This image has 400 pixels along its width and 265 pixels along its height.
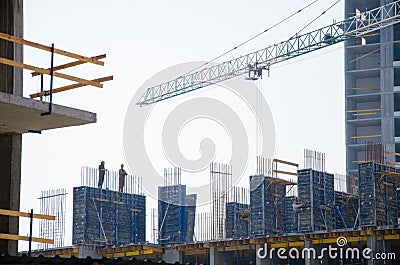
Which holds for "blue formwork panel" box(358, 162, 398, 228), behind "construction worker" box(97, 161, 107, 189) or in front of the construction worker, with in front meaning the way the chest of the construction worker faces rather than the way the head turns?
in front

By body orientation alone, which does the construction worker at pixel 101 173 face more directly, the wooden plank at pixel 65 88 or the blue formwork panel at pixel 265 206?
the blue formwork panel

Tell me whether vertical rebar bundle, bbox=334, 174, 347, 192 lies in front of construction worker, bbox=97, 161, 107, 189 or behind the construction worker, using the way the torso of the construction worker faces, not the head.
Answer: in front

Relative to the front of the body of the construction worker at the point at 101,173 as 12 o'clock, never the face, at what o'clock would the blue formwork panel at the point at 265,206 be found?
The blue formwork panel is roughly at 1 o'clock from the construction worker.

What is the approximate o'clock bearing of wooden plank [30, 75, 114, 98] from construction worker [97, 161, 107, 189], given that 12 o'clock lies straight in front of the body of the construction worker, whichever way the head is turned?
The wooden plank is roughly at 3 o'clock from the construction worker.

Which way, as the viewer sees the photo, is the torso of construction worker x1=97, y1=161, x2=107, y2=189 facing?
to the viewer's right

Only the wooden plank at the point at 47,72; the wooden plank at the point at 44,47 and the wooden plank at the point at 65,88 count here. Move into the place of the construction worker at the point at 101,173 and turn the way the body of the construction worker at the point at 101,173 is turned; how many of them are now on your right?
3

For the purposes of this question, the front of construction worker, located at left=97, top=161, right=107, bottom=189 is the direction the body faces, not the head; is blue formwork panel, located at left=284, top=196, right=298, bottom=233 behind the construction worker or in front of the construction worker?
in front

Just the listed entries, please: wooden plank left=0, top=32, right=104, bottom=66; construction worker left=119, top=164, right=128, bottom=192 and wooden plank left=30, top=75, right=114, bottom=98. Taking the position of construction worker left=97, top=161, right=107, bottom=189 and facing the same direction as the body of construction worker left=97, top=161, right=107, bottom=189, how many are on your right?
2

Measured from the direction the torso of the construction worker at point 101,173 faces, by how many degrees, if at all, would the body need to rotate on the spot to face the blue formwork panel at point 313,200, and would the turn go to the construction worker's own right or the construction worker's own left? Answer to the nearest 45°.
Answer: approximately 45° to the construction worker's own right

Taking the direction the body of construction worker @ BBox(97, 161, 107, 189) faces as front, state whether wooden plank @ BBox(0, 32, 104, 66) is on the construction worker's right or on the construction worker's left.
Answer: on the construction worker's right

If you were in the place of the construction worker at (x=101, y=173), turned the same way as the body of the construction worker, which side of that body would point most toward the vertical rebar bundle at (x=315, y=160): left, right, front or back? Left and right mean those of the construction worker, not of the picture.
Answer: front

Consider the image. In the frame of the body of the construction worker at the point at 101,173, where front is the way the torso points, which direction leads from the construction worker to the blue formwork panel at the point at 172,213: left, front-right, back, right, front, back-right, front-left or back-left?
front

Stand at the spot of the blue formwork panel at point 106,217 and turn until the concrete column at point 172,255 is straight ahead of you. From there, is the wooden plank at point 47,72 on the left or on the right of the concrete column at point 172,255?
right

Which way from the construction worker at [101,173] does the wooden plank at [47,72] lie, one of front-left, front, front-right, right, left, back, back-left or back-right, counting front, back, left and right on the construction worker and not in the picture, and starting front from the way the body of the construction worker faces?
right

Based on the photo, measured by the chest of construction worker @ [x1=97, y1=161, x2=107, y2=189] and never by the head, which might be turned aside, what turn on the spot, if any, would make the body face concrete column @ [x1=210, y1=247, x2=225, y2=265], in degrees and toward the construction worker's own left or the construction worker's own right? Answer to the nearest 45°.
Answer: approximately 45° to the construction worker's own right

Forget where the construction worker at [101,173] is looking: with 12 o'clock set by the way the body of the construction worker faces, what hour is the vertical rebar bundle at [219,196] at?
The vertical rebar bundle is roughly at 12 o'clock from the construction worker.
